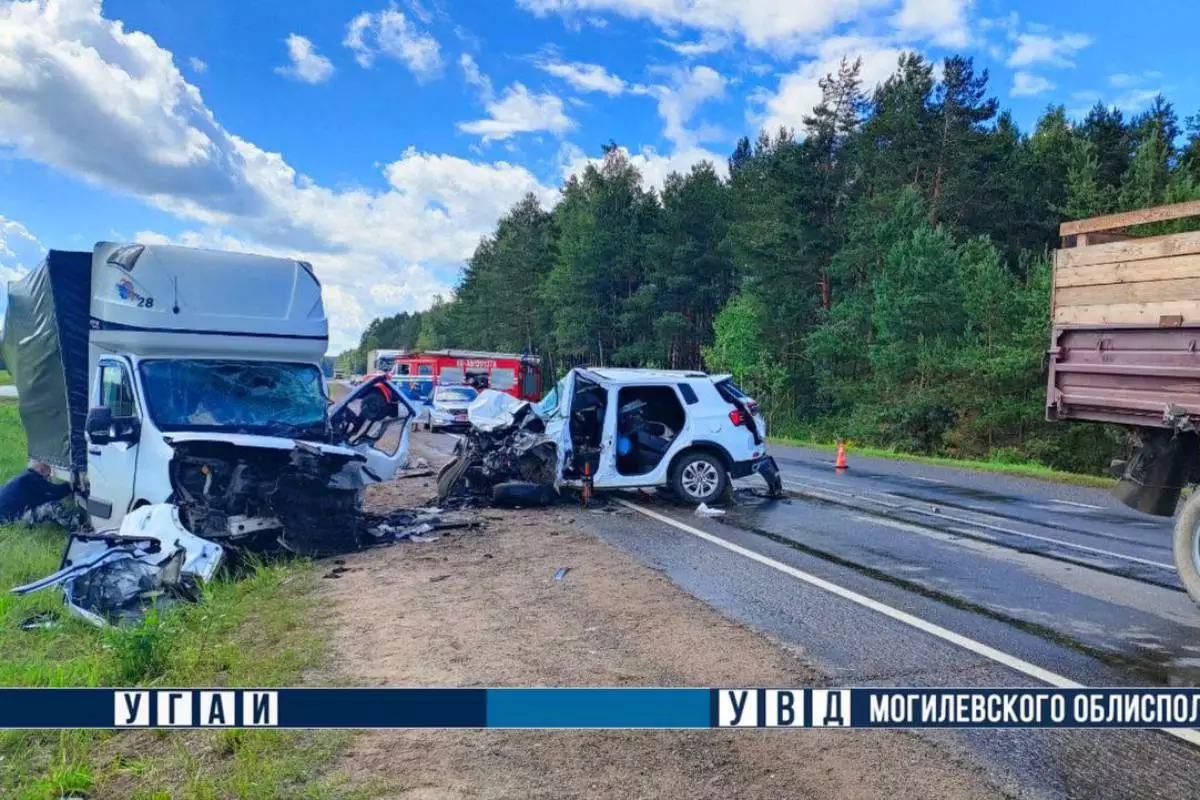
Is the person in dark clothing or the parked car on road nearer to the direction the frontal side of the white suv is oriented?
the person in dark clothing

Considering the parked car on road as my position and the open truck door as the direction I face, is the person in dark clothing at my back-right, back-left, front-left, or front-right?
front-right

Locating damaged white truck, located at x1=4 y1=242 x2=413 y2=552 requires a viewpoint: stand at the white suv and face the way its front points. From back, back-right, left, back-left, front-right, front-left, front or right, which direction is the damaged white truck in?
front-left

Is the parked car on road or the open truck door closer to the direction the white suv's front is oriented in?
the open truck door

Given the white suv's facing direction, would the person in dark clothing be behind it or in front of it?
in front

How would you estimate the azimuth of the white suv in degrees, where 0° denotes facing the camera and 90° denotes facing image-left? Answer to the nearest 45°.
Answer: approximately 90°

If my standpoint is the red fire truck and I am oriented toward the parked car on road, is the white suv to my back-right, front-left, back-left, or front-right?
front-left

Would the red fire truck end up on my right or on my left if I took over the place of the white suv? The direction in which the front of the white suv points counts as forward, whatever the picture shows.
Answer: on my right

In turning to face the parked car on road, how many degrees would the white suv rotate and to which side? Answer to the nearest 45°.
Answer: approximately 45° to its right

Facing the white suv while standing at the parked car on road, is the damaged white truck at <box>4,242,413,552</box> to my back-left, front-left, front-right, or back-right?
front-right

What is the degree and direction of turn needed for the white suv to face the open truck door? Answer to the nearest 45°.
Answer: approximately 45° to its left
